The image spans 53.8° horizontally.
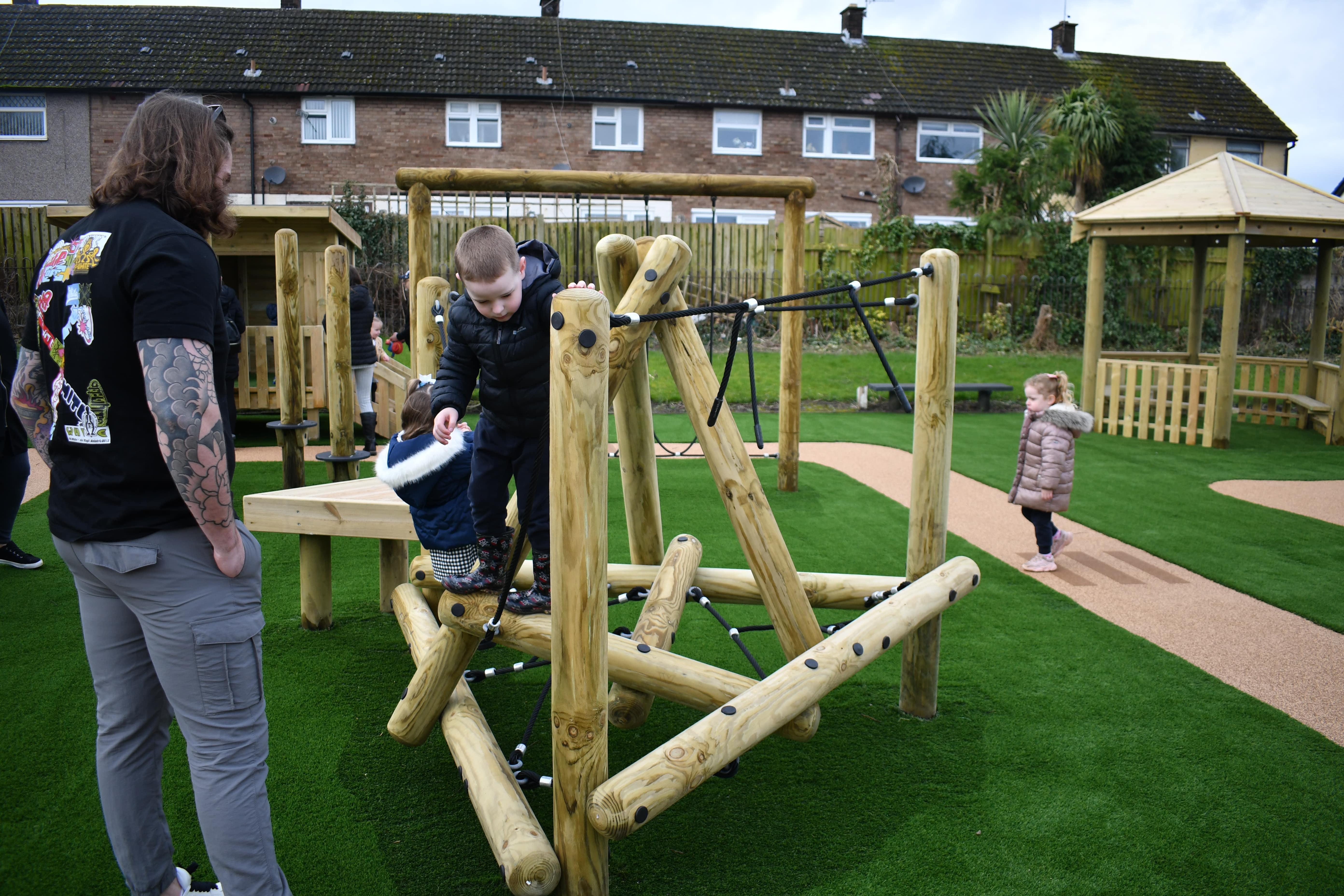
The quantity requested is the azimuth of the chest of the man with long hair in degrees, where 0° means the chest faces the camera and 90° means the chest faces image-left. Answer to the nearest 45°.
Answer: approximately 225°

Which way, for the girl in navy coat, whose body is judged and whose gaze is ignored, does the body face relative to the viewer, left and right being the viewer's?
facing away from the viewer and to the right of the viewer

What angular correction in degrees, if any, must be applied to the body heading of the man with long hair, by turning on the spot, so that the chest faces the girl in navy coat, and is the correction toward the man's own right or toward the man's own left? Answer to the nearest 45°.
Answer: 0° — they already face them

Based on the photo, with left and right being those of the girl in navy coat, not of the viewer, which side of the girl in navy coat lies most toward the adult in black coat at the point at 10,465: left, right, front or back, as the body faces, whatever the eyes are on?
left

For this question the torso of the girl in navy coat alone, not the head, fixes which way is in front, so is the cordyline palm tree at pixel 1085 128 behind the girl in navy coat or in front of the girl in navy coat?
in front

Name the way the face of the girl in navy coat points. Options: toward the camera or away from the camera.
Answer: away from the camera

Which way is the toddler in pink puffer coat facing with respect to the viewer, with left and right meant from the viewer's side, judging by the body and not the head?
facing to the left of the viewer

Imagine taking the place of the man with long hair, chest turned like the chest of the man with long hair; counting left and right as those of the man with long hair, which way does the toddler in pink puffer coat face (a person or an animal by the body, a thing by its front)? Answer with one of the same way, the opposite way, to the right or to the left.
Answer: to the left
